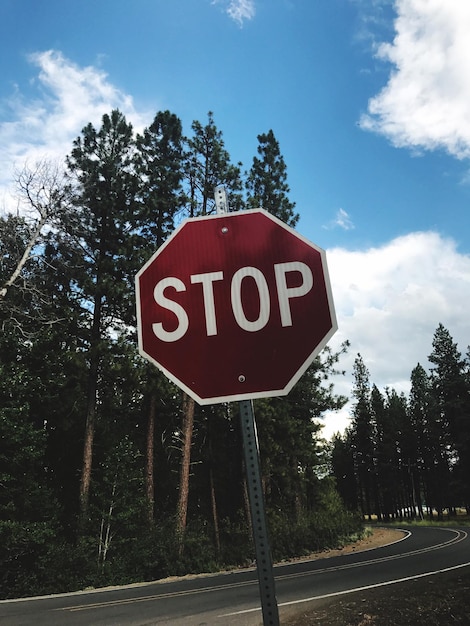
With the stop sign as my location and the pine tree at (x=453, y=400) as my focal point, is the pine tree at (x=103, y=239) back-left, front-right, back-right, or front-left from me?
front-left

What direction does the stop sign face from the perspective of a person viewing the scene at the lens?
facing the viewer

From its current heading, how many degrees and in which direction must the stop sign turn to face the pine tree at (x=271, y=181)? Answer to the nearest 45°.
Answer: approximately 180°

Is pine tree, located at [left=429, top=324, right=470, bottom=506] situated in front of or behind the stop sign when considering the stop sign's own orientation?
behind

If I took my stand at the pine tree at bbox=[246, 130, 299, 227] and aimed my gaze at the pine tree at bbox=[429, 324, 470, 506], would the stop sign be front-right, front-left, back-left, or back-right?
back-right

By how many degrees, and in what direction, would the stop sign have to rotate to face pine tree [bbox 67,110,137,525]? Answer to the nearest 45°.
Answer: approximately 180°

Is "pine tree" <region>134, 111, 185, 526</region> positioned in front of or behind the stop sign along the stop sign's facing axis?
behind
